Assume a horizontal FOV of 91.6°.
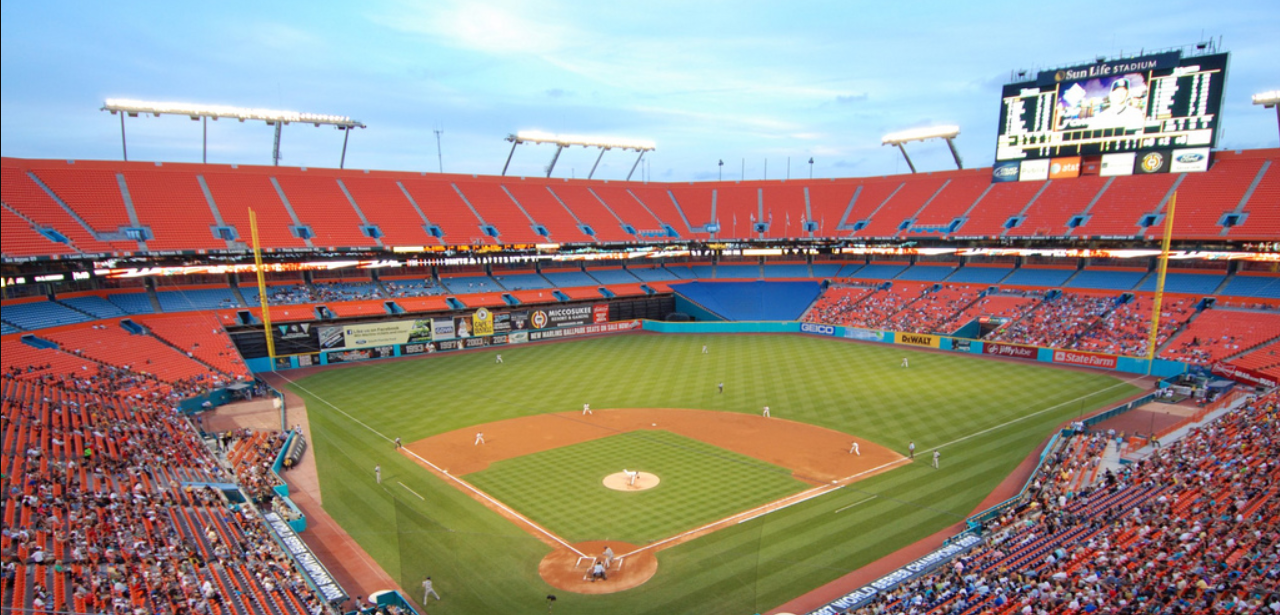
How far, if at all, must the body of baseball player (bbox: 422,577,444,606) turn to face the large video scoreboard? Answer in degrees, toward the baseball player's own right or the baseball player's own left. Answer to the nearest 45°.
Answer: approximately 45° to the baseball player's own right

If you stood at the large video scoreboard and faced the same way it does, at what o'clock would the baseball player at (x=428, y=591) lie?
The baseball player is roughly at 11 o'clock from the large video scoreboard.

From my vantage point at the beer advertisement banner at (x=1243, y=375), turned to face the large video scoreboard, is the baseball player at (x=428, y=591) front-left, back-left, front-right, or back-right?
back-left

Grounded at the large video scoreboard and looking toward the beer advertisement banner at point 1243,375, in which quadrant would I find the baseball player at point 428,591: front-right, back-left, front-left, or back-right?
front-right

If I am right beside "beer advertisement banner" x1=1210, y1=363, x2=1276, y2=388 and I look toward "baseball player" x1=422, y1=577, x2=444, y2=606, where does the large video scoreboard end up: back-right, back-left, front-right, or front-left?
back-right

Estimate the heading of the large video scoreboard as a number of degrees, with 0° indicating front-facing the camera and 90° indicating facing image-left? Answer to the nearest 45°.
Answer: approximately 45°

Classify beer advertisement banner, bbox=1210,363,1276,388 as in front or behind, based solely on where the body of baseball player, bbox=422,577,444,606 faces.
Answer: in front

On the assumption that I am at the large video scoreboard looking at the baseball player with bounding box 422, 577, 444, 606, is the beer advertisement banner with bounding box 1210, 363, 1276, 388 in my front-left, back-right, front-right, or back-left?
front-left
